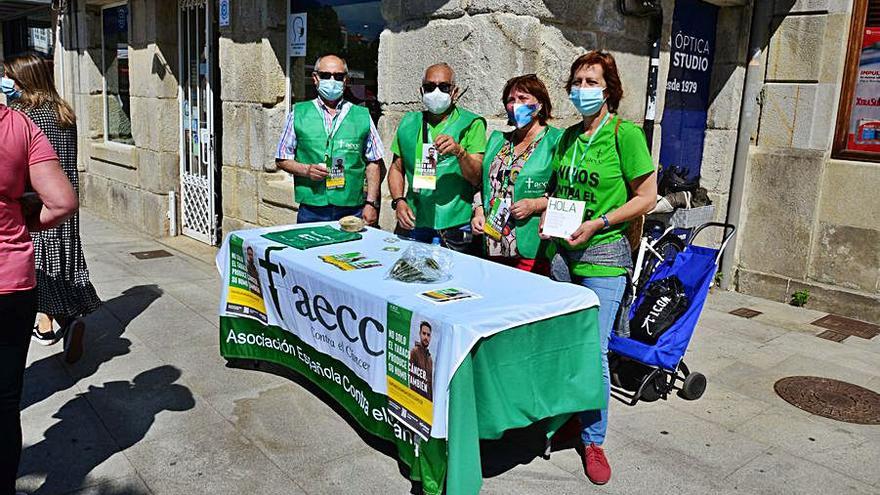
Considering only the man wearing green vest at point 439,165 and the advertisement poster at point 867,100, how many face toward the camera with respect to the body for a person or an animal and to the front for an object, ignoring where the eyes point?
2

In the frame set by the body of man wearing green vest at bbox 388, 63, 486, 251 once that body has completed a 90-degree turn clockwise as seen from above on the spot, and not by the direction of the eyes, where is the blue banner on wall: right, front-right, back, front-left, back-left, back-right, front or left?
back-right

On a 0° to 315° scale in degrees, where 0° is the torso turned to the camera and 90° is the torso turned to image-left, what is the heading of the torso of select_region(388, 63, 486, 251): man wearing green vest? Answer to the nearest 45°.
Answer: approximately 0°

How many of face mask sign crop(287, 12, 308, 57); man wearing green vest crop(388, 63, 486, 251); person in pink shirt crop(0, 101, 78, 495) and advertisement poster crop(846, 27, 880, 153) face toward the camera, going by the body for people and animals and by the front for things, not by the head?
3

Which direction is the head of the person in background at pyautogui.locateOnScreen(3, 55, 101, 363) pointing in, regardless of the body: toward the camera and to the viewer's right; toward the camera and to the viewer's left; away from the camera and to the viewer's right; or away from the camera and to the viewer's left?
away from the camera and to the viewer's left

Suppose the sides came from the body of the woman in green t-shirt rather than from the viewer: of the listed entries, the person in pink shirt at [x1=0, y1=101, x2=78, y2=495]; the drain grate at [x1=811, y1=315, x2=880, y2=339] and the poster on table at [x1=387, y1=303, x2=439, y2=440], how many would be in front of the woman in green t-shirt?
2

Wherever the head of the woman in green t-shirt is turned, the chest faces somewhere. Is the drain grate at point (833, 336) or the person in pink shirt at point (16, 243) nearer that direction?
the person in pink shirt

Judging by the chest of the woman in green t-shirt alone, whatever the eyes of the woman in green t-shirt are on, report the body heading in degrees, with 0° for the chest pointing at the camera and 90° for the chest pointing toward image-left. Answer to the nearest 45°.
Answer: approximately 45°

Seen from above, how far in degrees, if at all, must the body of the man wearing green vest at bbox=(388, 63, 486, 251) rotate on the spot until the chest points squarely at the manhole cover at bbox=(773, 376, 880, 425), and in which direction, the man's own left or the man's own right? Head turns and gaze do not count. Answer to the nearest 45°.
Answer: approximately 90° to the man's own left
